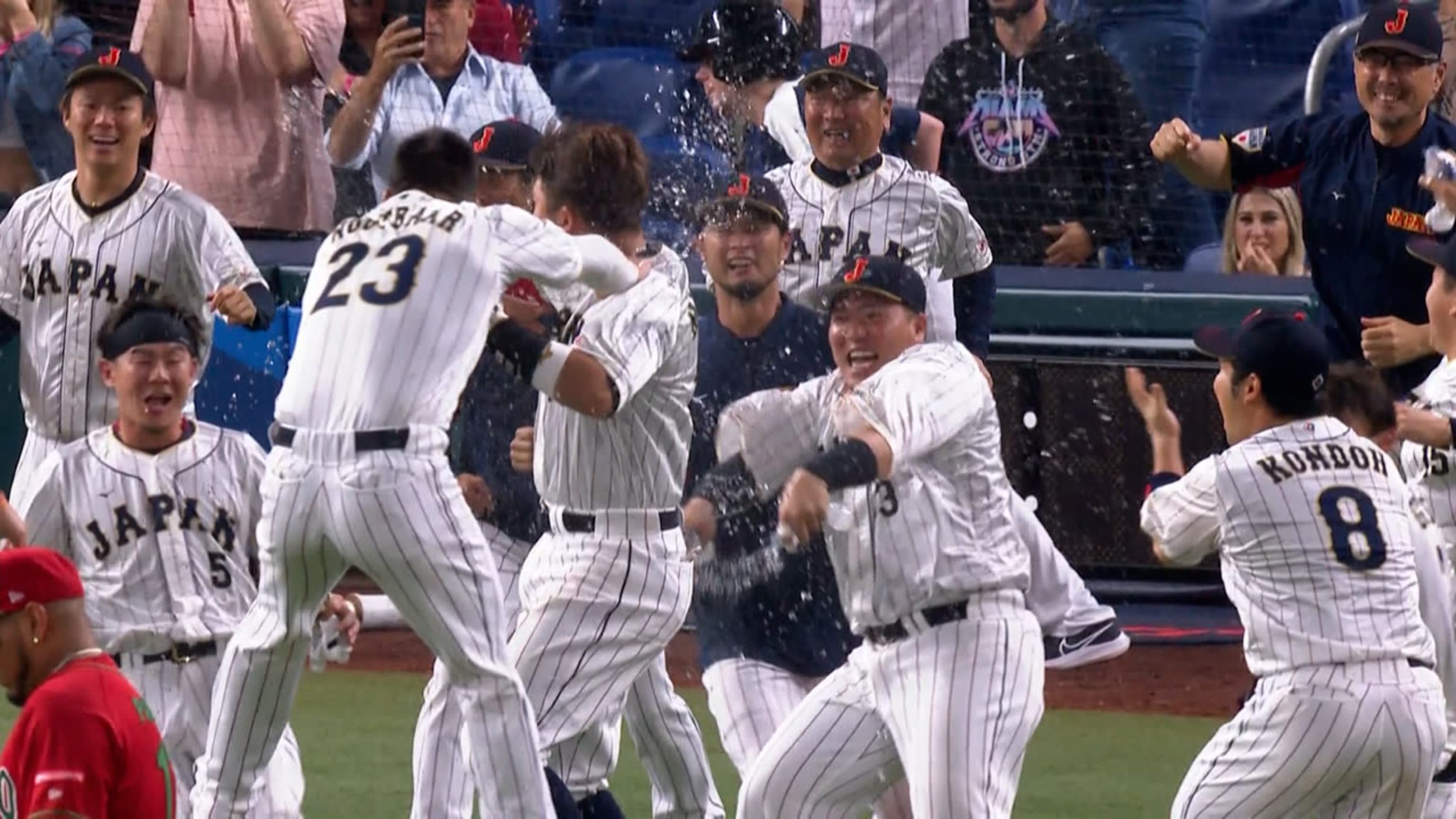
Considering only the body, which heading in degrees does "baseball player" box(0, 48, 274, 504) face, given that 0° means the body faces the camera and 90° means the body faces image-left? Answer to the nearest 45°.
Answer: approximately 0°

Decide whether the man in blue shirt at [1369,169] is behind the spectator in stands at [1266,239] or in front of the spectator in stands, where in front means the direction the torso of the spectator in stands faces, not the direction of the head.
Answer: in front

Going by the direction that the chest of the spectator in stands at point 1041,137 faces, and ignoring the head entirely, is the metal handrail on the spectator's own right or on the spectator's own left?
on the spectator's own left

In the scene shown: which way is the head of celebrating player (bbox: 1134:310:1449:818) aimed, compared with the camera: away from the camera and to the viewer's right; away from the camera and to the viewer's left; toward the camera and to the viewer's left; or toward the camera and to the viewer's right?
away from the camera and to the viewer's left

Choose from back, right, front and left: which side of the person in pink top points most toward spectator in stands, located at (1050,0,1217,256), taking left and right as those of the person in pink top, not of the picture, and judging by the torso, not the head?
left

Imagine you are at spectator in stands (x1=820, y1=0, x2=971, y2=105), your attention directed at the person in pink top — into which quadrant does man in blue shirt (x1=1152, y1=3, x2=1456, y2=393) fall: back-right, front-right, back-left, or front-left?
back-left

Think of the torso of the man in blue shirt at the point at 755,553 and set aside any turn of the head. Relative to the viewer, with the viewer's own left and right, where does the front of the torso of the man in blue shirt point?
facing the viewer

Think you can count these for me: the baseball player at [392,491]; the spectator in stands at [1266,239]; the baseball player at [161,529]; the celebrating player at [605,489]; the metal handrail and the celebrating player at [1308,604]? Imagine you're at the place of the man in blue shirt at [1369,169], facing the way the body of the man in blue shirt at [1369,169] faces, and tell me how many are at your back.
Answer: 2

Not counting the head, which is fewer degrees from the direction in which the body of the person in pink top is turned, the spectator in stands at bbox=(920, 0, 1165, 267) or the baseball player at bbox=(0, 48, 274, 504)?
the baseball player

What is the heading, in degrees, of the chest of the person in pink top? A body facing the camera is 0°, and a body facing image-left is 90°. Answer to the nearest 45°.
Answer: approximately 0°
